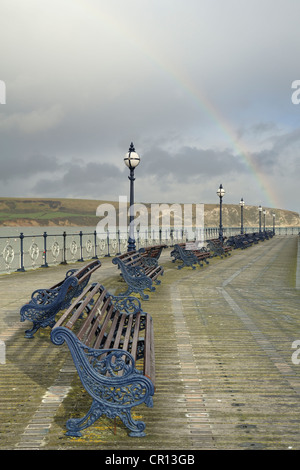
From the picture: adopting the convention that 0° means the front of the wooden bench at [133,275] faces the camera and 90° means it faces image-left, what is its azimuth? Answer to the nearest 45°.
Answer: approximately 315°

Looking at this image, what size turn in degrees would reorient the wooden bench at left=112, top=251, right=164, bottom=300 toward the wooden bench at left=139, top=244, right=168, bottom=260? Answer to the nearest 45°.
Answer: approximately 135° to its left

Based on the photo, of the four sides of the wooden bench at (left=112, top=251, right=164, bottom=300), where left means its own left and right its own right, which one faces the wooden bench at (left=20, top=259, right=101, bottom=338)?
right
